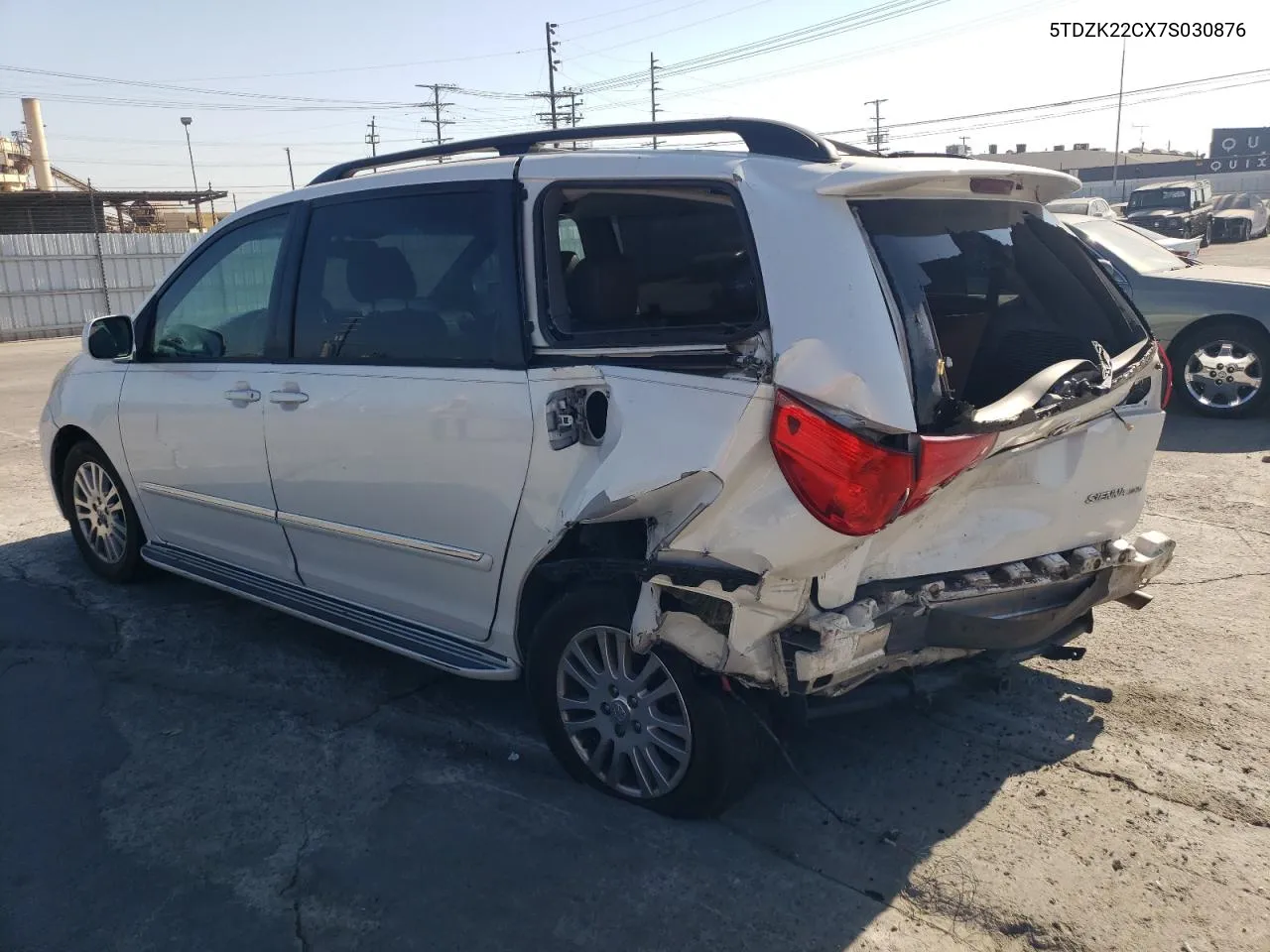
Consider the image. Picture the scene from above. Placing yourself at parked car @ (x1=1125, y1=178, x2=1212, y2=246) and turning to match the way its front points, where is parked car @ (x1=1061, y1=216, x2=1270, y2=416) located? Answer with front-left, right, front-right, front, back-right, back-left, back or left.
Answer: front-left

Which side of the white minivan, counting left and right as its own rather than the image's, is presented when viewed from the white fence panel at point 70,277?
front

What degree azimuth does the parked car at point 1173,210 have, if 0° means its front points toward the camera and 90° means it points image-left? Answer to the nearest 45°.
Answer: approximately 45°

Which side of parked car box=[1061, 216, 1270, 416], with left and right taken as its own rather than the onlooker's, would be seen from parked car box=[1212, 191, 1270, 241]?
left

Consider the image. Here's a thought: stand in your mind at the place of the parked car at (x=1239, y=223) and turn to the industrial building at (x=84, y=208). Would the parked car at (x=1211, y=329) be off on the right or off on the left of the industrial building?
left

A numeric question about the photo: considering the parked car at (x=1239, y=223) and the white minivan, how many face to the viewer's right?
0

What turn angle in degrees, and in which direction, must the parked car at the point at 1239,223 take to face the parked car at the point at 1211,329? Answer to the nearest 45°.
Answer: approximately 45° to its left

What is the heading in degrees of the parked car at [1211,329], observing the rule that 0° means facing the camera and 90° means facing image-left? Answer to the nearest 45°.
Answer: approximately 270°

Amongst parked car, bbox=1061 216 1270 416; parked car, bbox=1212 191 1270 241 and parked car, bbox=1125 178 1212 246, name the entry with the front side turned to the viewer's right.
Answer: parked car, bbox=1061 216 1270 416

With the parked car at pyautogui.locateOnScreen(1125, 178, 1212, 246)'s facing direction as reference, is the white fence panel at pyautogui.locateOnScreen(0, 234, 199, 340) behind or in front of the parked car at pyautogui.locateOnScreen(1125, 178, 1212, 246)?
in front

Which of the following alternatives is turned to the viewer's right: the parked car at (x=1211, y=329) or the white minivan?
the parked car

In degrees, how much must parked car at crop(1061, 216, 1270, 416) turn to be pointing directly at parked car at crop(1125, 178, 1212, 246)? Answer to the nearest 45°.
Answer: approximately 90° to its left

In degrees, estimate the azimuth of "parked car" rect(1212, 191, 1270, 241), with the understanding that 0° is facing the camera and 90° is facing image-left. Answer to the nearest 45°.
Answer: approximately 45°

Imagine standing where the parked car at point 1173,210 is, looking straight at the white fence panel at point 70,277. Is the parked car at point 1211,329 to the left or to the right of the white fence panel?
left
